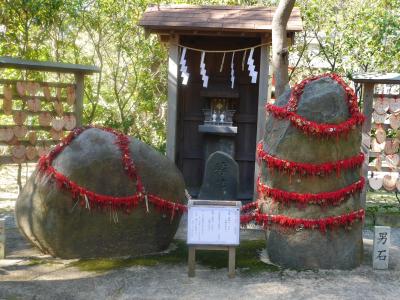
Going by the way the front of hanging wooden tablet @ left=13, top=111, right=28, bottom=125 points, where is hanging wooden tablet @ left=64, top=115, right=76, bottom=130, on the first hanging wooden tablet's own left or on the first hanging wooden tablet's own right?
on the first hanging wooden tablet's own left

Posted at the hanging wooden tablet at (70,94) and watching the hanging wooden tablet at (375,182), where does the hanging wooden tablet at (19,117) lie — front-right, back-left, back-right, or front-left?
back-right

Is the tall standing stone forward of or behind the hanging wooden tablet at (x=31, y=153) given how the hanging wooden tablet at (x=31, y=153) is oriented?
forward

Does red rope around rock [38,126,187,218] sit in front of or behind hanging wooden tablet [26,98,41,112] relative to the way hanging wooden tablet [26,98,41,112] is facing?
in front

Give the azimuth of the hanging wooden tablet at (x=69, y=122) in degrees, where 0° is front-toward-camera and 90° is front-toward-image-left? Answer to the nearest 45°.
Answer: approximately 0°

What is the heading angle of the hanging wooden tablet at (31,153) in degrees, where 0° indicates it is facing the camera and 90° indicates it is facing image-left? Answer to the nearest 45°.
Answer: approximately 0°

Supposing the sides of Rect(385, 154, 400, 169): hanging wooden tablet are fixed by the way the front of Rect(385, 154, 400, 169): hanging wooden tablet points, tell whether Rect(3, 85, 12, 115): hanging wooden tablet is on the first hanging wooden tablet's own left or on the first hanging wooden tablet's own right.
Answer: on the first hanging wooden tablet's own right
